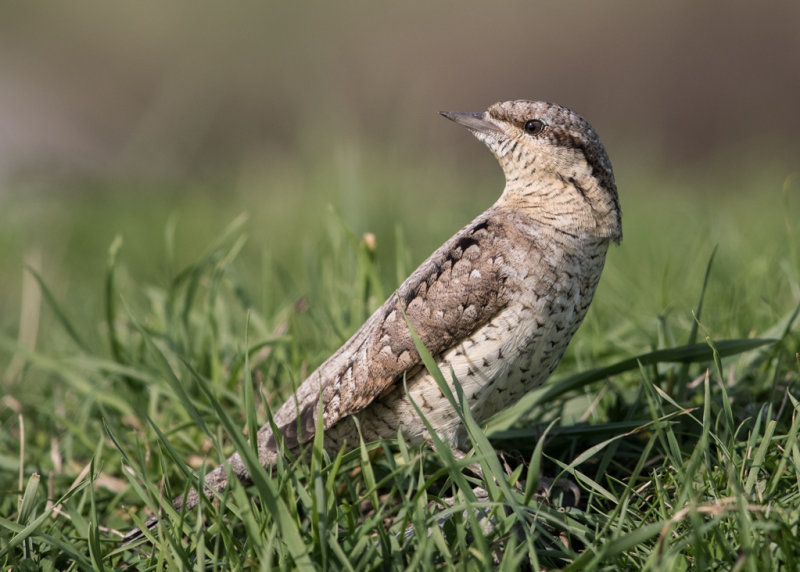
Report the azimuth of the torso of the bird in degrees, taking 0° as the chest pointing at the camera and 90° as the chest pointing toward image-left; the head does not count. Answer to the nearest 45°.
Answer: approximately 270°
